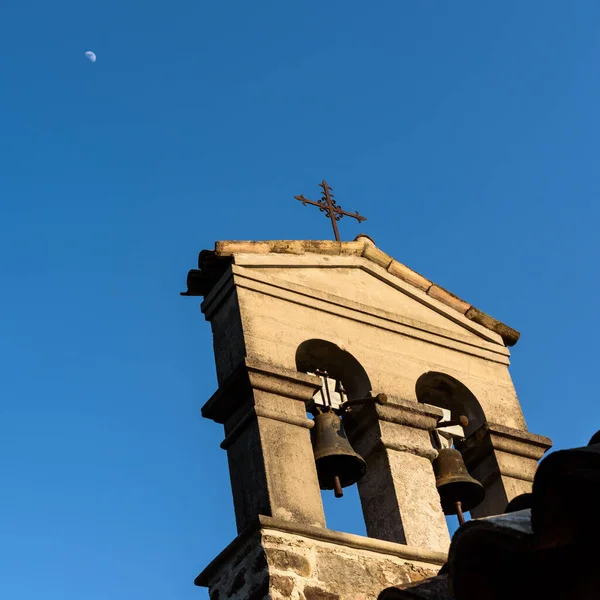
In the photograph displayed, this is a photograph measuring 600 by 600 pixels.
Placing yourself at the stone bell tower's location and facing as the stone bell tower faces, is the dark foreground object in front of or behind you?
in front

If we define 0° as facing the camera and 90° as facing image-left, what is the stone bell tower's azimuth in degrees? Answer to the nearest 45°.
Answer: approximately 315°
